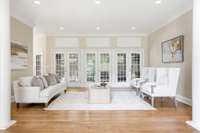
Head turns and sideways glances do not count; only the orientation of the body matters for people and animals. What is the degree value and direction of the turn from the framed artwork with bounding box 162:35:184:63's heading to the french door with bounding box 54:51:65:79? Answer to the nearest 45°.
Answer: approximately 45° to its right

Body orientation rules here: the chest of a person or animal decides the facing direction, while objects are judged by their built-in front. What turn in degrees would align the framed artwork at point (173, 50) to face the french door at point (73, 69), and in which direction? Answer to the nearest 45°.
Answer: approximately 45° to its right

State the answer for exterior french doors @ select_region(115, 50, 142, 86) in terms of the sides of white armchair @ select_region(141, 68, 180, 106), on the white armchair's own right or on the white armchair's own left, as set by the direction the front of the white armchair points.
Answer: on the white armchair's own right

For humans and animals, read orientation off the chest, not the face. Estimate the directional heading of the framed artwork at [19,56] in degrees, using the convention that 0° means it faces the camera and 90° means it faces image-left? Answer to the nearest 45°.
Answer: approximately 315°

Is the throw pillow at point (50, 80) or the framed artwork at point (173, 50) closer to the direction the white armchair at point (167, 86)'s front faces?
the throw pillow

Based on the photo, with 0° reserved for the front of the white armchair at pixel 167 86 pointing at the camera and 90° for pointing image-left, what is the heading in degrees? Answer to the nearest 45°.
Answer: approximately 45°

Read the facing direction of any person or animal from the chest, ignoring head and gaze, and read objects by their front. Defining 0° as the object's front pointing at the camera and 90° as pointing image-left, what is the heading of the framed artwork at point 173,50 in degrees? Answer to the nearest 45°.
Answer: approximately 45°

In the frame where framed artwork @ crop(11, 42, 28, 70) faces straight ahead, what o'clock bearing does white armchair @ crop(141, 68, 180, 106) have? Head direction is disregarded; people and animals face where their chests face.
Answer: The white armchair is roughly at 12 o'clock from the framed artwork.
